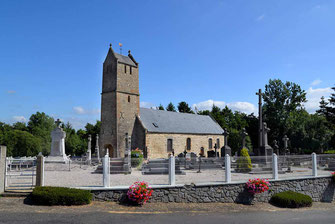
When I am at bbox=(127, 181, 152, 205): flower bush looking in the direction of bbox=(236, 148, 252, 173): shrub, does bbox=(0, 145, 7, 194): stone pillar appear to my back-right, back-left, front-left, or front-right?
back-left

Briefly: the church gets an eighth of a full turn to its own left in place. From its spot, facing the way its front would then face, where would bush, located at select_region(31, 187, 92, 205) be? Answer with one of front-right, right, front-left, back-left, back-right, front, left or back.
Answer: front

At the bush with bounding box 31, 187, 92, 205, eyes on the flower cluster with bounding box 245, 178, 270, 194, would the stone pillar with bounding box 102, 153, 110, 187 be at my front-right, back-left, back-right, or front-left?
front-left

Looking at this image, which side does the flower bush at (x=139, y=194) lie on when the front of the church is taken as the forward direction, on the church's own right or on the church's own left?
on the church's own left

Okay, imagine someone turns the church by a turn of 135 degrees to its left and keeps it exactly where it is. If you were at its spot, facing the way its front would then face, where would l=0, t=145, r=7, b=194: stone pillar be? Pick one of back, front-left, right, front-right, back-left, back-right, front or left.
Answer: right

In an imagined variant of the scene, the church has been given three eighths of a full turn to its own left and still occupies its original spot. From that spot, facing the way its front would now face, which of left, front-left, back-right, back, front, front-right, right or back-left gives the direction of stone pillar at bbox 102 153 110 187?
right

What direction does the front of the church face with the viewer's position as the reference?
facing the viewer and to the left of the viewer

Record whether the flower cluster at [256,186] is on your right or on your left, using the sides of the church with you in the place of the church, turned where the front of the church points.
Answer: on your left
